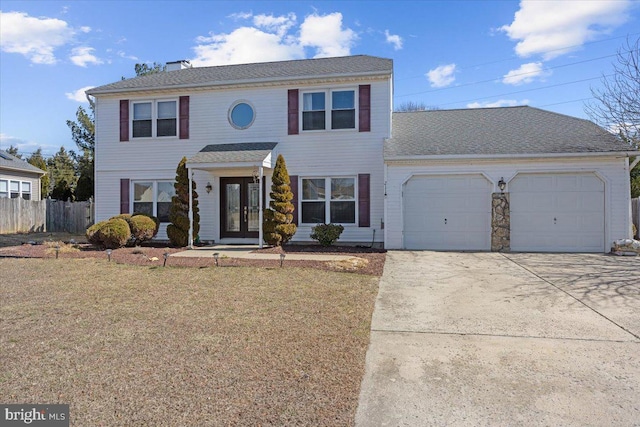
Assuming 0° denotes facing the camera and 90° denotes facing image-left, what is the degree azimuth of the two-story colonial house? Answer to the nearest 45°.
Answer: approximately 0°

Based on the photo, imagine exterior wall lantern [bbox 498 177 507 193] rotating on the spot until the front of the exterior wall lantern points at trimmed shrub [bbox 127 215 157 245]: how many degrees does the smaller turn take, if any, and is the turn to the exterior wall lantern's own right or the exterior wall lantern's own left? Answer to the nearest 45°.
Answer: approximately 90° to the exterior wall lantern's own right

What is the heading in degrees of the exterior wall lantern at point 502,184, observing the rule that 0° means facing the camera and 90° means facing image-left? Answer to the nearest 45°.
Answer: approximately 0°

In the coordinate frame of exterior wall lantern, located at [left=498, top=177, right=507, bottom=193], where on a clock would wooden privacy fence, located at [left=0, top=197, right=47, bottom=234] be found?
The wooden privacy fence is roughly at 3 o'clock from the exterior wall lantern.

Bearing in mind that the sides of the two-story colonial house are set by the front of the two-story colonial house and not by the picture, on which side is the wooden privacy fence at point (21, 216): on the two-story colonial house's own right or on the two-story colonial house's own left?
on the two-story colonial house's own right

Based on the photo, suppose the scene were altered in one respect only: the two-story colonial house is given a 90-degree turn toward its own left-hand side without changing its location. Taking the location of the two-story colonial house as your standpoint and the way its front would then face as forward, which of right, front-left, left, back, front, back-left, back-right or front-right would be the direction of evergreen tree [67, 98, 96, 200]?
back-left

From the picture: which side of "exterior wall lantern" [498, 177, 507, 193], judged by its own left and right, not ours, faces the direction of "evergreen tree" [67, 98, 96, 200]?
right

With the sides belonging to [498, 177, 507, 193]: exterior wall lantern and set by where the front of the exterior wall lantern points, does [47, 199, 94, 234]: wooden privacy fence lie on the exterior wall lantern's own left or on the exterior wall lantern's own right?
on the exterior wall lantern's own right

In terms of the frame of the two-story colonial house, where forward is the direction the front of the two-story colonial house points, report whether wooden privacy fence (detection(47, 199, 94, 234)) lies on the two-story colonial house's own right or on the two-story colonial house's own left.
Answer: on the two-story colonial house's own right

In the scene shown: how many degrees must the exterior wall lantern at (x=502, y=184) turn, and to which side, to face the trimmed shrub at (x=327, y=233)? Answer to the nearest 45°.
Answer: approximately 90° to its right
